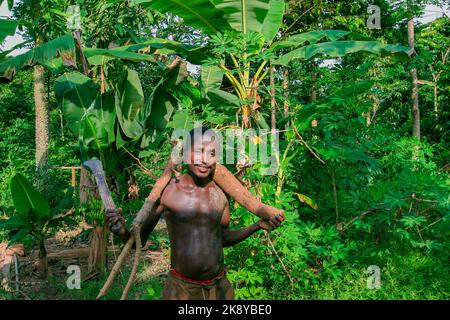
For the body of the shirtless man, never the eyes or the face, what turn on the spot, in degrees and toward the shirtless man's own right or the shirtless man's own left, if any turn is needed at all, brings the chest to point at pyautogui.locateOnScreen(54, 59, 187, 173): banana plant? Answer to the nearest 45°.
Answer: approximately 180°

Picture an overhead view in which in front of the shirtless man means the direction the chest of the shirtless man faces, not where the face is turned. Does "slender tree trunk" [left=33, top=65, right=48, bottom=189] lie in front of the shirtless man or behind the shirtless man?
behind

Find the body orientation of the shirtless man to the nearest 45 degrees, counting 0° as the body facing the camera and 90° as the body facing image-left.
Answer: approximately 0°

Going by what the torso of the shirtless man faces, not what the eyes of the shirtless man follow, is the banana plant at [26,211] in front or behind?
behind

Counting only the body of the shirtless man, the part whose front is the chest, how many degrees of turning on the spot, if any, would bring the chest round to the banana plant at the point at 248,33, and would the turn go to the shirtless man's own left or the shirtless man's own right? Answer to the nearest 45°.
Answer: approximately 180°
